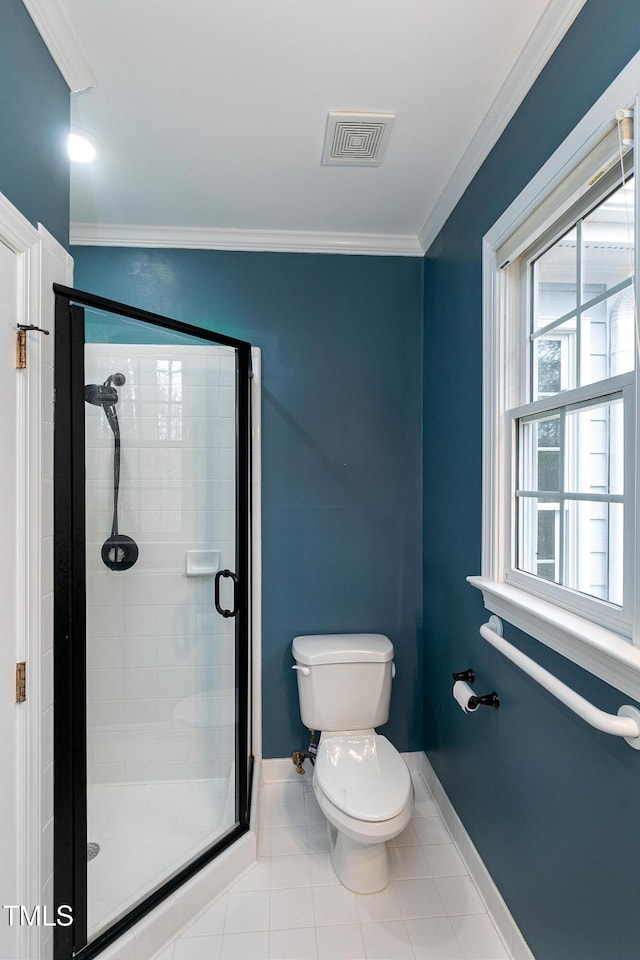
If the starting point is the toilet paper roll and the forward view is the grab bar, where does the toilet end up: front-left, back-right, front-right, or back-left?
back-right

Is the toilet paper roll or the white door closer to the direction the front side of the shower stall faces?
the toilet paper roll

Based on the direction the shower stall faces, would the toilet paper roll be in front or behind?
in front

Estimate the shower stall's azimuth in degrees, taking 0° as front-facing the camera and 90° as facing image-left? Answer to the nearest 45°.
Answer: approximately 315°

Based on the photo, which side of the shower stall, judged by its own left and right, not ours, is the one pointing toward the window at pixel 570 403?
front

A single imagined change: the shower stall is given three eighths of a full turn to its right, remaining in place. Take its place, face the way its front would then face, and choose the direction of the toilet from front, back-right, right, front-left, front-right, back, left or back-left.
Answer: back

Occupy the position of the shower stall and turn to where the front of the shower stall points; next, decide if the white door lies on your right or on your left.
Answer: on your right

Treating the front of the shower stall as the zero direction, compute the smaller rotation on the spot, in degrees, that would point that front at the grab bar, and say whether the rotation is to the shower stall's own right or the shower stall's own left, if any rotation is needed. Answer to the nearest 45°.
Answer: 0° — it already faces it
